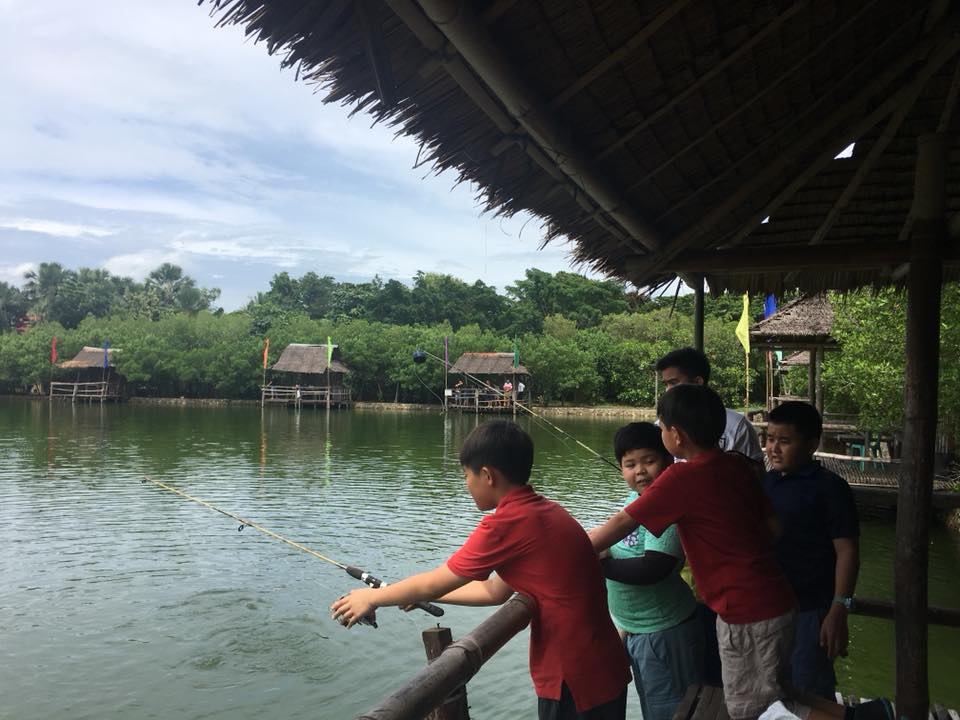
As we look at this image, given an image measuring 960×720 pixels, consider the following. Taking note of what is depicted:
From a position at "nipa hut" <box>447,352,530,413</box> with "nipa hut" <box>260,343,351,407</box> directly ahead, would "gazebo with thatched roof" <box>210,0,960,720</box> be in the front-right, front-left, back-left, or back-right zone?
back-left

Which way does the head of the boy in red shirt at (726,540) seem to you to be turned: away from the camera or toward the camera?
away from the camera

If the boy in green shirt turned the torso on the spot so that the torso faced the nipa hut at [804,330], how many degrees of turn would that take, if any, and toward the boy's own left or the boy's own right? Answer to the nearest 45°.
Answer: approximately 135° to the boy's own right

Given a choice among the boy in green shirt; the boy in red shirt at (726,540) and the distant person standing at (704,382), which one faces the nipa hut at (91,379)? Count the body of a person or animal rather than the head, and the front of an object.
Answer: the boy in red shirt

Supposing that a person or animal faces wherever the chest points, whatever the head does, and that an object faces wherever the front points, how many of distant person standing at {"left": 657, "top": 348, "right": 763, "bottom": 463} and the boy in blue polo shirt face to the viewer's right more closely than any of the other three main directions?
0

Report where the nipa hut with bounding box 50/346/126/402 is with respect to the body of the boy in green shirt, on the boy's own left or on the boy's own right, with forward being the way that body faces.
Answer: on the boy's own right

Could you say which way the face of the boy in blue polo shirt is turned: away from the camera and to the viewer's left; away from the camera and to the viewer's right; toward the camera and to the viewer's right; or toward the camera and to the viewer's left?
toward the camera and to the viewer's left

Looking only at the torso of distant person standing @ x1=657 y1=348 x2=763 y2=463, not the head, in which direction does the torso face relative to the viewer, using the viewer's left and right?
facing the viewer and to the left of the viewer

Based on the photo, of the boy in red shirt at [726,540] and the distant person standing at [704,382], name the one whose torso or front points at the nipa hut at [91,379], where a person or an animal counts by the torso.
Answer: the boy in red shirt

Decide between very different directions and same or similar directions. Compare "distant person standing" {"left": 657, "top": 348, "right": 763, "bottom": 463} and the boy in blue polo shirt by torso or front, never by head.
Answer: same or similar directions

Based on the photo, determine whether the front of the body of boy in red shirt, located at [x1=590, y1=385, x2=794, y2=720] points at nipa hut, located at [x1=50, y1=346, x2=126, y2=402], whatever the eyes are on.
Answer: yes

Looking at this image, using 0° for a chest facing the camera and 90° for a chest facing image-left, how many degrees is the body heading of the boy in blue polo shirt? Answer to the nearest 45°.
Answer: approximately 45°
